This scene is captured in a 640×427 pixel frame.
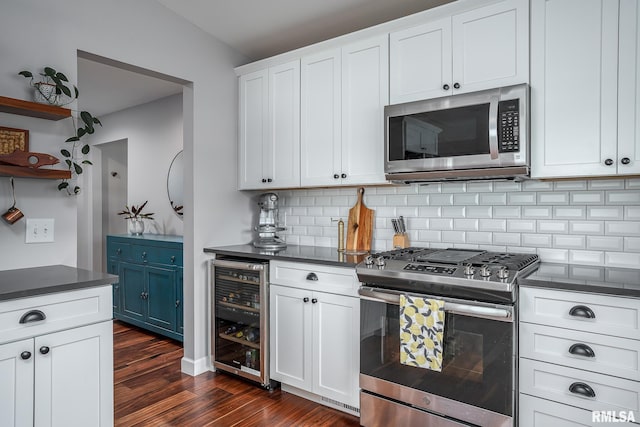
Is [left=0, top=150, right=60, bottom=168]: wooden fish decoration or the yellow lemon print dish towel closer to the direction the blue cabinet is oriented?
the wooden fish decoration

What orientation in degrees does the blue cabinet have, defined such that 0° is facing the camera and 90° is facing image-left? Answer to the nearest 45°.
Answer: approximately 45°

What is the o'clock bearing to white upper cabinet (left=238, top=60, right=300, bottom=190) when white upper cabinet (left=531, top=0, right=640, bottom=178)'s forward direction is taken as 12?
white upper cabinet (left=238, top=60, right=300, bottom=190) is roughly at 3 o'clock from white upper cabinet (left=531, top=0, right=640, bottom=178).

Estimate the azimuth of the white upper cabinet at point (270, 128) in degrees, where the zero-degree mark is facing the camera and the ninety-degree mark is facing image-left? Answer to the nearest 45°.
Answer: approximately 45°

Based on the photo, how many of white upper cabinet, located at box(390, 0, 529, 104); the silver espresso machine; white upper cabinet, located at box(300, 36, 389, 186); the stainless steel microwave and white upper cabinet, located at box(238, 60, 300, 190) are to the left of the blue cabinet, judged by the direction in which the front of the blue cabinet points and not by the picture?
5

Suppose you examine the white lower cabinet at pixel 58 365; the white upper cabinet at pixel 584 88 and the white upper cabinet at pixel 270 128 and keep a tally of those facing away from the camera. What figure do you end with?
0

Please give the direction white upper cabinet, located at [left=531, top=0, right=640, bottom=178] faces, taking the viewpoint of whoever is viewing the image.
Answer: facing the viewer

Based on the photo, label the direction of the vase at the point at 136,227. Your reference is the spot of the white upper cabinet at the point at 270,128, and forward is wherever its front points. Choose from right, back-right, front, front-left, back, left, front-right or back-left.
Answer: right

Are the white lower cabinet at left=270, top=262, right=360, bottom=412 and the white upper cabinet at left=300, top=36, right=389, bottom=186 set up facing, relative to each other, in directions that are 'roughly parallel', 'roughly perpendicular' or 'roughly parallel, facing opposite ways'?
roughly parallel

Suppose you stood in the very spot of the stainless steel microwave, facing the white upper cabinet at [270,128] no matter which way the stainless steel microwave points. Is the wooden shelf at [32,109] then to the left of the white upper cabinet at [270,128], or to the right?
left

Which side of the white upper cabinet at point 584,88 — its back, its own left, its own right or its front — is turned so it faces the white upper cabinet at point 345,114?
right

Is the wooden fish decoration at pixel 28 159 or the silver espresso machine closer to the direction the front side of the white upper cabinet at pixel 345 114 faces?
the wooden fish decoration

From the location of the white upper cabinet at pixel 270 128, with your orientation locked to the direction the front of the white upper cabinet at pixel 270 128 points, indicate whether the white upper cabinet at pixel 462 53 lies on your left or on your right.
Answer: on your left

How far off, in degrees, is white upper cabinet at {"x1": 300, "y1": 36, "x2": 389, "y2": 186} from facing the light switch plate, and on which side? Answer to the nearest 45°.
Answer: approximately 45° to its right

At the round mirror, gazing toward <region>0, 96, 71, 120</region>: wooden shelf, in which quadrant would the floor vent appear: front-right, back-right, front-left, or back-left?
front-left

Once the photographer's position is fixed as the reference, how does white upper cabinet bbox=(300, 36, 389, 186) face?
facing the viewer and to the left of the viewer

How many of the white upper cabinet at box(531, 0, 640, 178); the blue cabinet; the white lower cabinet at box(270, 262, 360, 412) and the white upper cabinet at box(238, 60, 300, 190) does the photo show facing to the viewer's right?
0

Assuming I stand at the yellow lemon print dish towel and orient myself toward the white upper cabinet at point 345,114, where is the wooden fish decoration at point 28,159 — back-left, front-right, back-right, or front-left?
front-left
